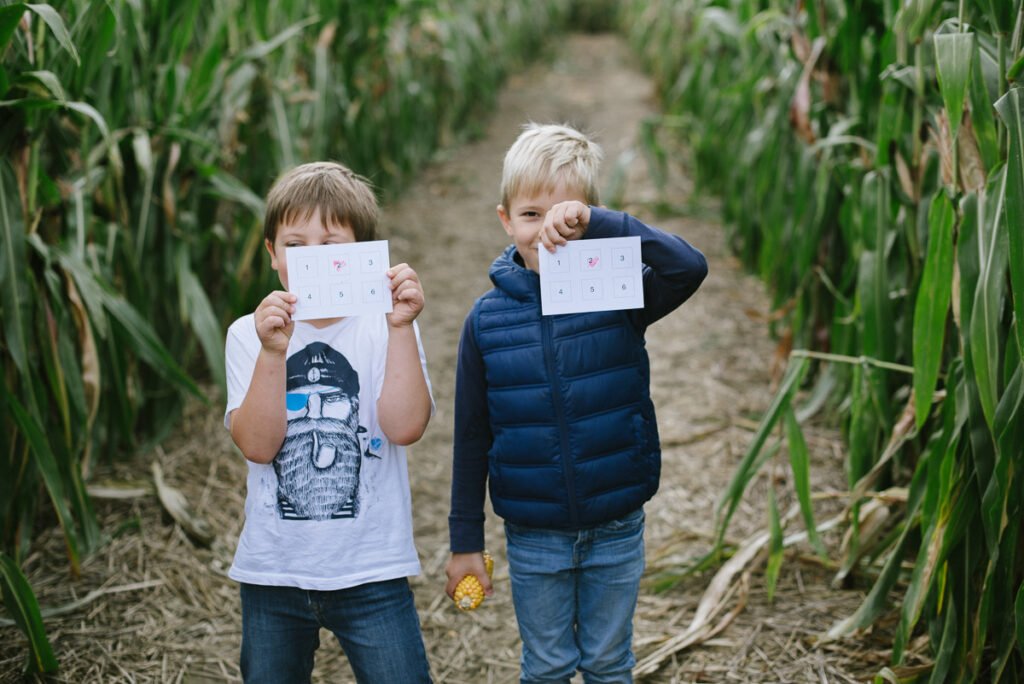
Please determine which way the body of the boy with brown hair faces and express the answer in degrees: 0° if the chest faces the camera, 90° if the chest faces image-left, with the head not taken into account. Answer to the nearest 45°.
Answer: approximately 0°

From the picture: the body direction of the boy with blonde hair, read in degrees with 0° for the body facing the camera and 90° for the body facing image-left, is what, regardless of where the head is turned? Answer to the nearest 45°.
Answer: approximately 0°

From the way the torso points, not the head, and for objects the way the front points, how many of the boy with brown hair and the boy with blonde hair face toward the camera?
2
